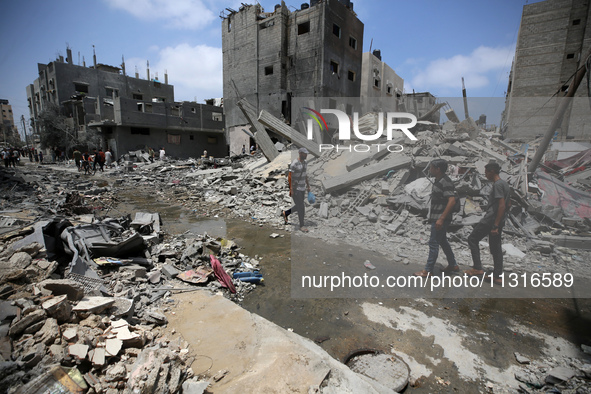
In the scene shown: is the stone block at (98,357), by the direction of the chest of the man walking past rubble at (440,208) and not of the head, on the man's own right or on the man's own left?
on the man's own left

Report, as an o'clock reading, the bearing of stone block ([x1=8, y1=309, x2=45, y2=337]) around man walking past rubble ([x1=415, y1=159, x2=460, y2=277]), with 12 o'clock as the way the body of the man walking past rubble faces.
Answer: The stone block is roughly at 10 o'clock from the man walking past rubble.

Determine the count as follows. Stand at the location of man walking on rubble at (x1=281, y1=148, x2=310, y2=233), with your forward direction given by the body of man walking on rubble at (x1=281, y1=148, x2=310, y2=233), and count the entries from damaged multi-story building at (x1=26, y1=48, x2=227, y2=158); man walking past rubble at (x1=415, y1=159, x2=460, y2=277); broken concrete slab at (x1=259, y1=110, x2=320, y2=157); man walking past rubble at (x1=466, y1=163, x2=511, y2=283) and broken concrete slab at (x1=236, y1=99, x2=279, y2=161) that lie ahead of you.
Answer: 2

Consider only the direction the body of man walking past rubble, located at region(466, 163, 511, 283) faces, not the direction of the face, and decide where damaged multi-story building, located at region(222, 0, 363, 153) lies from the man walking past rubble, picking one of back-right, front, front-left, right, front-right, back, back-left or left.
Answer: front-right

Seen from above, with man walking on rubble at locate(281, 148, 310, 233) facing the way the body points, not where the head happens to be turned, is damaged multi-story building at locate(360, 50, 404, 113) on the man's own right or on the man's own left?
on the man's own left

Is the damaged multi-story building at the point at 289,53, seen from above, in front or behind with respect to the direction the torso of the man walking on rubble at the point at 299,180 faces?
behind

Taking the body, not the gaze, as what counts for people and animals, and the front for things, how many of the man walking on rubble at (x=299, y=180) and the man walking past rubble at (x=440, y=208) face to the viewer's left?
1

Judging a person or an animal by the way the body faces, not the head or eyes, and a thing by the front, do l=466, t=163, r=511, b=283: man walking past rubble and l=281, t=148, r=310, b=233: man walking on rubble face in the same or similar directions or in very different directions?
very different directions

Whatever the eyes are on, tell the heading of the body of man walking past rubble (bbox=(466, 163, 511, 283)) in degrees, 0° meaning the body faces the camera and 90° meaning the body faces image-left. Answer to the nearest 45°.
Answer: approximately 90°

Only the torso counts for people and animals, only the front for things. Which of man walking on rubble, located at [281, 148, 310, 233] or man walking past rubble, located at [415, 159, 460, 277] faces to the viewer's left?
man walking past rubble, located at [415, 159, 460, 277]

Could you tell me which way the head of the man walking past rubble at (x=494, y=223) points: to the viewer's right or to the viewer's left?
to the viewer's left

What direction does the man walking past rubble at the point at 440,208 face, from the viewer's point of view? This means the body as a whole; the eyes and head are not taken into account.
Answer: to the viewer's left

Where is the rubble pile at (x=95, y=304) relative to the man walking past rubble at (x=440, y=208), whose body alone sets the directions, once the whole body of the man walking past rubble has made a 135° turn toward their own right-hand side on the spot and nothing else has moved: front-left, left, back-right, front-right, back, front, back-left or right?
back

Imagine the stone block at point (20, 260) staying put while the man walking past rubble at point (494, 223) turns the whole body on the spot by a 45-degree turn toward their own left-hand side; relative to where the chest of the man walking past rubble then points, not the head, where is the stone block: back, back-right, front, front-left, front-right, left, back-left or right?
front

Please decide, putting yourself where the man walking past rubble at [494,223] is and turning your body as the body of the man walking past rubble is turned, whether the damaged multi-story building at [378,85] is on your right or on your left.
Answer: on your right

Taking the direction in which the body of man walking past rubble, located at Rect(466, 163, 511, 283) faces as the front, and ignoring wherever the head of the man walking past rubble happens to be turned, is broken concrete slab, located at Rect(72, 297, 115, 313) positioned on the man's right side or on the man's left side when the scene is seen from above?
on the man's left side
